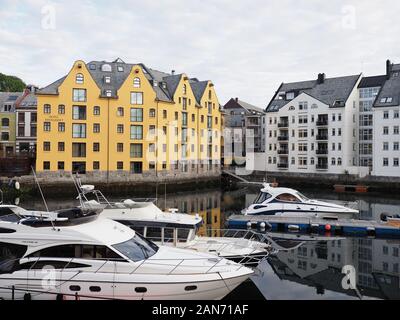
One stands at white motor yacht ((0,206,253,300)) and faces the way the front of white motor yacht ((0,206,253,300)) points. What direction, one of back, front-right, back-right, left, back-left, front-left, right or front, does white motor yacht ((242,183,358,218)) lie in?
front-left

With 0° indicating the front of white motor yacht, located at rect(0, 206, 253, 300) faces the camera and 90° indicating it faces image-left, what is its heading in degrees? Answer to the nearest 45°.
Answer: approximately 270°

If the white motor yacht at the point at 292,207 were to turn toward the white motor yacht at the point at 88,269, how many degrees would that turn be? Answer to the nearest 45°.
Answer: approximately 90° to its right

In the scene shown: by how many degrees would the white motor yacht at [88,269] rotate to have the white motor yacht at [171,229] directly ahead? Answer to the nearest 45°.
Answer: approximately 45° to its left

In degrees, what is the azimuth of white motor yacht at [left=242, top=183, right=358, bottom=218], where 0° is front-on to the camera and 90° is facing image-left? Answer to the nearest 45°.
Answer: approximately 270°
